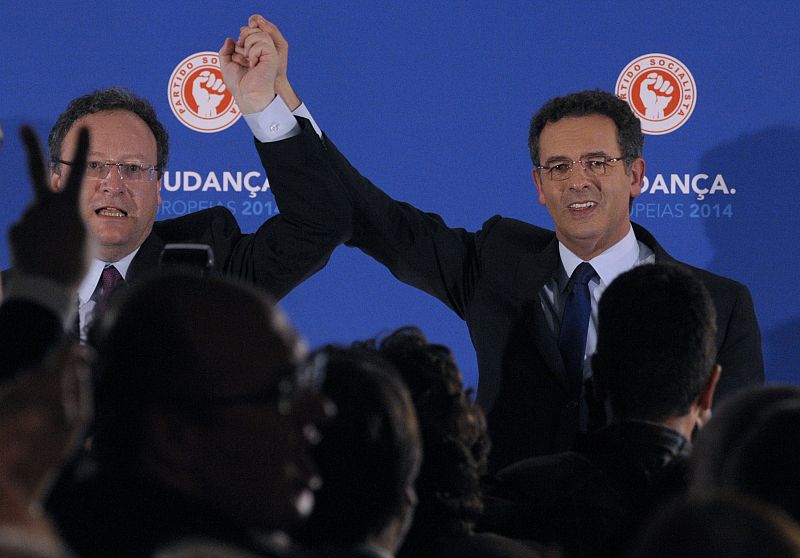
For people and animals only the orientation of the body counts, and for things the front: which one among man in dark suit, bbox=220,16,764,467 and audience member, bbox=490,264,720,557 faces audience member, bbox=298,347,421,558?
the man in dark suit

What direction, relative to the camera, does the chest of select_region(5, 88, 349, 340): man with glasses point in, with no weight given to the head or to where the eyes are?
toward the camera

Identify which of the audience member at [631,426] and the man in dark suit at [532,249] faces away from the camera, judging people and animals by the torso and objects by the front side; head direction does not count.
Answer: the audience member

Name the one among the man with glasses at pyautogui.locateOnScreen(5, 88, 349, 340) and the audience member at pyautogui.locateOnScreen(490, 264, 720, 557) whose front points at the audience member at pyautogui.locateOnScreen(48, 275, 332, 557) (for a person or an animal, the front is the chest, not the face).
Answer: the man with glasses

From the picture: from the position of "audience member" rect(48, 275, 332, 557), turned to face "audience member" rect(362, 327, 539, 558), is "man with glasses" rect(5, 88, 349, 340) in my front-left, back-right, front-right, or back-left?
front-left

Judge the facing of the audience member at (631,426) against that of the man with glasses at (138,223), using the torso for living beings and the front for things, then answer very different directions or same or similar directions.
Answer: very different directions

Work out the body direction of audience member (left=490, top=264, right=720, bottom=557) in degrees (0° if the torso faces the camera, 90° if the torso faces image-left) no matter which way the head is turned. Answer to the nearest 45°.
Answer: approximately 180°

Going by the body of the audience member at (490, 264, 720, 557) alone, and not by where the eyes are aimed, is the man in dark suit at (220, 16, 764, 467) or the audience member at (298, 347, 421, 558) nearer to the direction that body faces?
the man in dark suit

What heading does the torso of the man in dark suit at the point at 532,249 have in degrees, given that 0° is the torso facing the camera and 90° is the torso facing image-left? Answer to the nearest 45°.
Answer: approximately 0°
